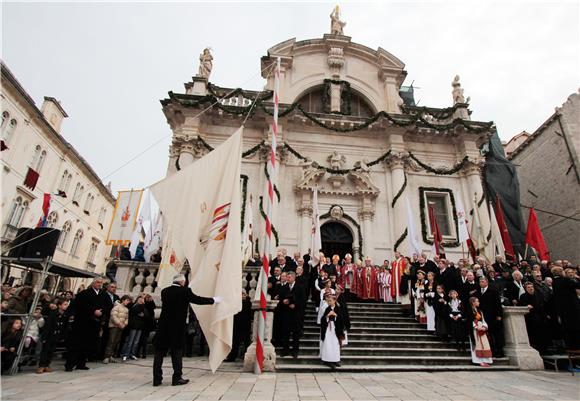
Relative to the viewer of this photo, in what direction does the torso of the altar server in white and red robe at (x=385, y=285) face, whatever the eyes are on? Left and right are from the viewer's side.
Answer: facing the viewer

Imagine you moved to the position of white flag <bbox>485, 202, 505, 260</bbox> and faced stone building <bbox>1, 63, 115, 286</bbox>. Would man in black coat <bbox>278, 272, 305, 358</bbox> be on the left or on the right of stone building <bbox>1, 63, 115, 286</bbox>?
left

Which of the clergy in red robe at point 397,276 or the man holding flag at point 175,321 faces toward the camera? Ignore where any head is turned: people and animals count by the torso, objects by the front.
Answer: the clergy in red robe

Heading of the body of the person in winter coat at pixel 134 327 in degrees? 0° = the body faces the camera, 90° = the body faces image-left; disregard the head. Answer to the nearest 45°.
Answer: approximately 315°

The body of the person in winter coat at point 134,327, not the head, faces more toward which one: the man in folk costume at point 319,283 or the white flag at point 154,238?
the man in folk costume

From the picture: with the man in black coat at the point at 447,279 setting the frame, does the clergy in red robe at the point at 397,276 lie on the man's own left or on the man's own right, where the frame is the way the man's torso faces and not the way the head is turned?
on the man's own right

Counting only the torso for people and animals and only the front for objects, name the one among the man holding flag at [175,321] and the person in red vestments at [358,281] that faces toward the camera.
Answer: the person in red vestments

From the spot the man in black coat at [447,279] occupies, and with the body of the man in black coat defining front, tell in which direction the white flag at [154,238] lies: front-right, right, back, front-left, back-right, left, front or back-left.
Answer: front-right

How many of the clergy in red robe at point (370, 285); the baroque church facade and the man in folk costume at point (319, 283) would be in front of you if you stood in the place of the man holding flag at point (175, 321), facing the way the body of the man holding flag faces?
3

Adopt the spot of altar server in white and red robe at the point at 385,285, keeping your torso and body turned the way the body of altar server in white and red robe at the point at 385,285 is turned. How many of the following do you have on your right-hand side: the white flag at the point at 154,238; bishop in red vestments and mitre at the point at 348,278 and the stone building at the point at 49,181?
3

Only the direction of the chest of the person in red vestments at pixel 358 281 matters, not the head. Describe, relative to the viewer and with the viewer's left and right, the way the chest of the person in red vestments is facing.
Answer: facing the viewer

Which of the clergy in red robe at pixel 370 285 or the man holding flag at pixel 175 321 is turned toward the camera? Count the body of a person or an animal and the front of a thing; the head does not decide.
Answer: the clergy in red robe
